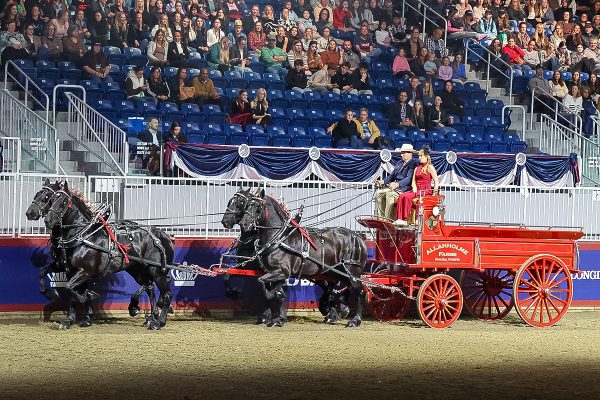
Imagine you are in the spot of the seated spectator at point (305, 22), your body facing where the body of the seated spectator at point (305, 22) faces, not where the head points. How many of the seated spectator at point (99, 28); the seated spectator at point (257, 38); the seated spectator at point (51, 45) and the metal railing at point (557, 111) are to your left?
1

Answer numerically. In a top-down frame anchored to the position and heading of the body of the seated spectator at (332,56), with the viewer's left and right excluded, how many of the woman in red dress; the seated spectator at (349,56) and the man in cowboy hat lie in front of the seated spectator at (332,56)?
2

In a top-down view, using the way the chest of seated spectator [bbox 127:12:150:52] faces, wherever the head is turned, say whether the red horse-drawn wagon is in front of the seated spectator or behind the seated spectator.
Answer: in front

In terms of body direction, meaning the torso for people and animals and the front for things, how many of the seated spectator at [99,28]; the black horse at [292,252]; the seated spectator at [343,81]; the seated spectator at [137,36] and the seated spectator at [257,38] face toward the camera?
4

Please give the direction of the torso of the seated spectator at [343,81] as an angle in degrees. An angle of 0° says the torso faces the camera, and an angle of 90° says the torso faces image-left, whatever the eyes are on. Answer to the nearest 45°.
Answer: approximately 0°

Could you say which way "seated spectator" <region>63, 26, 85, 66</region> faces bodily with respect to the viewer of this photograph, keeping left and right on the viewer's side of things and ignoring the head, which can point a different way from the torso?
facing the viewer and to the right of the viewer

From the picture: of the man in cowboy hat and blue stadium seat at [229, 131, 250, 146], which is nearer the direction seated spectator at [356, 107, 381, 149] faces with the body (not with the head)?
the man in cowboy hat

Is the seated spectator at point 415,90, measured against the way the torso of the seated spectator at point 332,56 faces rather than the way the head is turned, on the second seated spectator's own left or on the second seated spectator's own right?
on the second seated spectator's own left
